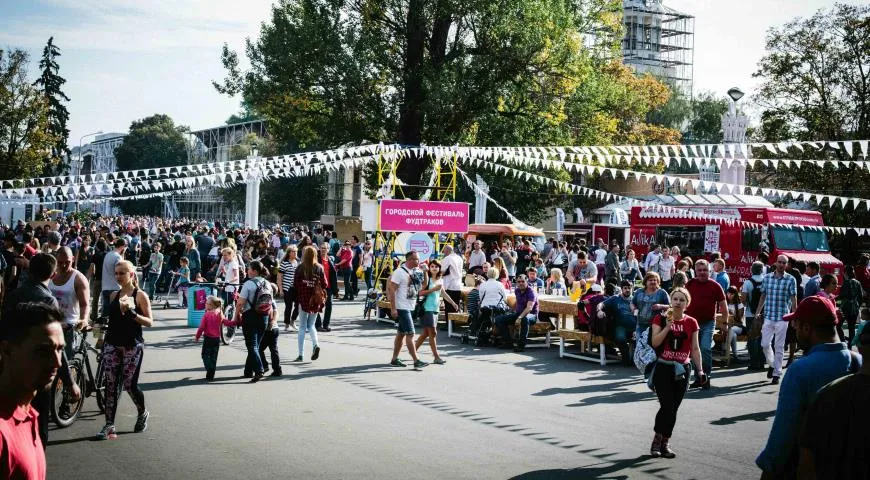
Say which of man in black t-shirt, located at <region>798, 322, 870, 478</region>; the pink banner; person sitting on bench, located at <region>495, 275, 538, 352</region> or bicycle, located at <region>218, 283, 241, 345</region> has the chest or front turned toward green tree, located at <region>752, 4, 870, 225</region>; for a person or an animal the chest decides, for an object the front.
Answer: the man in black t-shirt

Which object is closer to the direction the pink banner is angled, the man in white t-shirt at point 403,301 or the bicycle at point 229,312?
the man in white t-shirt

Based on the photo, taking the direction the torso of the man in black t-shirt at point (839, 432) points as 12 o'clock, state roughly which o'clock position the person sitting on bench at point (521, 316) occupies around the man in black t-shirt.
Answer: The person sitting on bench is roughly at 11 o'clock from the man in black t-shirt.

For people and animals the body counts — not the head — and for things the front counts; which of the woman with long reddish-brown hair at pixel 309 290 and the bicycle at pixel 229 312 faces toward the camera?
the bicycle

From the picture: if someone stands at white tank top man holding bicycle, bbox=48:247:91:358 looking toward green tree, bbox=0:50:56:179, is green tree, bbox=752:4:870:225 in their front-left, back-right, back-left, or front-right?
front-right

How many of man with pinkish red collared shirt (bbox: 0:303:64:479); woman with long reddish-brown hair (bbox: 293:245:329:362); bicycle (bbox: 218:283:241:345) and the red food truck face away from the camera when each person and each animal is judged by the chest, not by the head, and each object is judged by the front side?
1

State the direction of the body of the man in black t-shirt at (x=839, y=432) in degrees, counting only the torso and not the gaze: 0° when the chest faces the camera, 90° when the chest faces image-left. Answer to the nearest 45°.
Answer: approximately 180°

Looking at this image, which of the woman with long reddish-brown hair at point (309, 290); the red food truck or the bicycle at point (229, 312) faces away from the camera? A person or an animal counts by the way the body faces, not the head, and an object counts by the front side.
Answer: the woman with long reddish-brown hair

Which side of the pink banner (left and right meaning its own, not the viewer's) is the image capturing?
front

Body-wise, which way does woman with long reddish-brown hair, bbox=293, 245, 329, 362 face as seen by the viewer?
away from the camera

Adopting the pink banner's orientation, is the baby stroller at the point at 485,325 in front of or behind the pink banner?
in front

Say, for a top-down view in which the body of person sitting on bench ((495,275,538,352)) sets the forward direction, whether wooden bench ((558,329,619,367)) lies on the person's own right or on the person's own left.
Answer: on the person's own left

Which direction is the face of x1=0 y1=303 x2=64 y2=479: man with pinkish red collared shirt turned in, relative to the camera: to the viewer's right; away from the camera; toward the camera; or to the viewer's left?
to the viewer's right

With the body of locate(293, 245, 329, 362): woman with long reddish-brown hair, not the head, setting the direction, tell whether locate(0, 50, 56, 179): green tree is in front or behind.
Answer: in front

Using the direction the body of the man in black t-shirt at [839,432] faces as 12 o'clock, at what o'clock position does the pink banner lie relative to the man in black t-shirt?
The pink banner is roughly at 11 o'clock from the man in black t-shirt.

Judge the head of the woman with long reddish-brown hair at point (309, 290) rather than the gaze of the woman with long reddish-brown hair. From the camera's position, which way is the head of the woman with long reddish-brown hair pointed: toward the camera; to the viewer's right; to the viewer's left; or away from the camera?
away from the camera

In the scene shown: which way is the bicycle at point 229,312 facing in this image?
toward the camera
